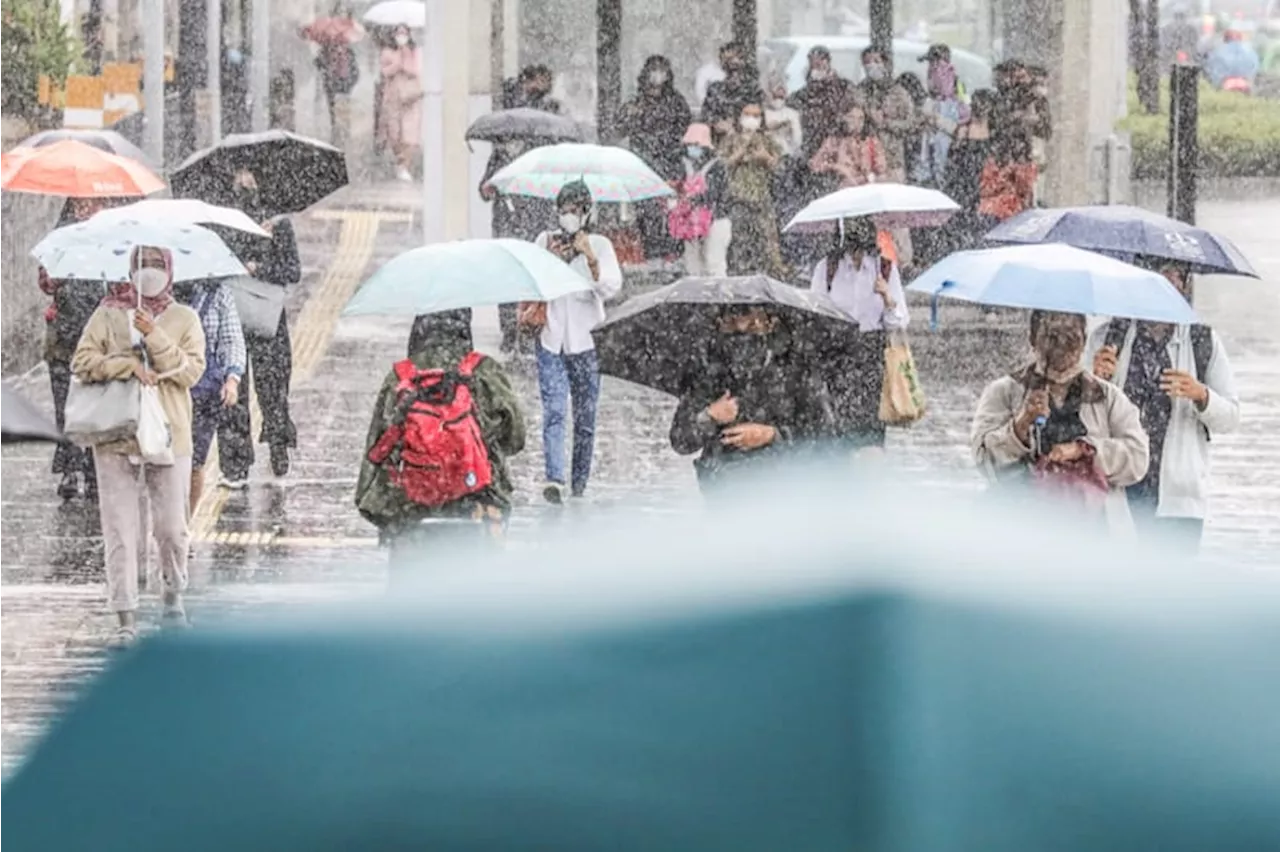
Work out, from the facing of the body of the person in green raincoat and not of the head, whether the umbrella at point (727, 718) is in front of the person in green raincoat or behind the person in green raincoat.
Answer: behind

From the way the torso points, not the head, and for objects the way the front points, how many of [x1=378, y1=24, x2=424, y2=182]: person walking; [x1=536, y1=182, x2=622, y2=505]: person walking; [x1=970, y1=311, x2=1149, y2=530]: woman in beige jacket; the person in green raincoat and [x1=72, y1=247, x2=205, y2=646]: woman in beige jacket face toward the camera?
4

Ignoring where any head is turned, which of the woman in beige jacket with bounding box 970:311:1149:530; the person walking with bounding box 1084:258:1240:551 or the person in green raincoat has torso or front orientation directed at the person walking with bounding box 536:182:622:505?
the person in green raincoat

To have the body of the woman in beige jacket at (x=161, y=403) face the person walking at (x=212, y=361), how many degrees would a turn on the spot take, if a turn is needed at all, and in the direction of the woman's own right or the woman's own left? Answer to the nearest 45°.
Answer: approximately 180°

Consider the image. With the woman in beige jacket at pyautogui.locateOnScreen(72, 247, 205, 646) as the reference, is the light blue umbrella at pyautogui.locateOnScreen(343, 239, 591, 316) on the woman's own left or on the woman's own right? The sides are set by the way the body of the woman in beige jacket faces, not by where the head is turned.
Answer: on the woman's own left

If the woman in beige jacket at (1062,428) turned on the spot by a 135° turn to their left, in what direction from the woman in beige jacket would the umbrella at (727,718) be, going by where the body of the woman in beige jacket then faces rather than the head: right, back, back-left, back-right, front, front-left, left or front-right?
back-right

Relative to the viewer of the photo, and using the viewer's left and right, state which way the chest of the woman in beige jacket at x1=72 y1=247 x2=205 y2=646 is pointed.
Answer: facing the viewer

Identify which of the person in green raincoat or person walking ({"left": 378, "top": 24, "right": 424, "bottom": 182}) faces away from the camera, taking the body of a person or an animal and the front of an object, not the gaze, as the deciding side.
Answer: the person in green raincoat

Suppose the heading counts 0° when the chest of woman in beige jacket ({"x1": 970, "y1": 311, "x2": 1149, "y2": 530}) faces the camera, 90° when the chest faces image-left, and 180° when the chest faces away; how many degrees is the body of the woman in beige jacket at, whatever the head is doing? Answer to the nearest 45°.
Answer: approximately 0°

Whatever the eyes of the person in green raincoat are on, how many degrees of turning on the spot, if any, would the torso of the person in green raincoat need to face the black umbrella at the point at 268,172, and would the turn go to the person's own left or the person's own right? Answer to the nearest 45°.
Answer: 0° — they already face it

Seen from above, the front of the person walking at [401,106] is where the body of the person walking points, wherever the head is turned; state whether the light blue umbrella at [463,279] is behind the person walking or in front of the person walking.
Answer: in front

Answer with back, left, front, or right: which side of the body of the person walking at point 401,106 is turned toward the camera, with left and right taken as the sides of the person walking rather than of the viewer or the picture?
front
